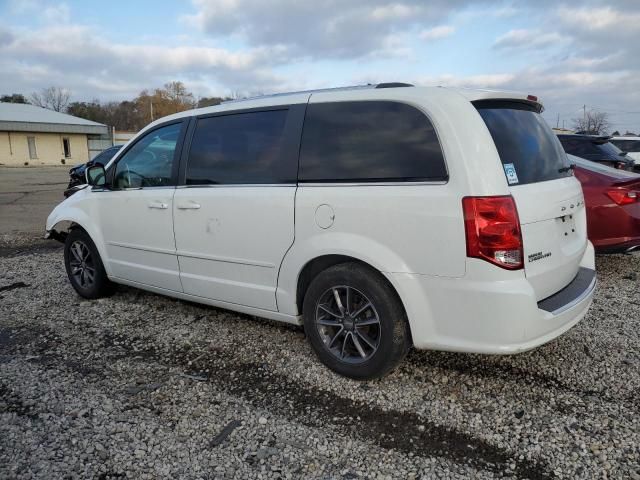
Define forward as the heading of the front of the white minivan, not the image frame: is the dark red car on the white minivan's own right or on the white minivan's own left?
on the white minivan's own right

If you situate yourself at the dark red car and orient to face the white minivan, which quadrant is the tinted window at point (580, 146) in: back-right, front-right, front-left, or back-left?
back-right

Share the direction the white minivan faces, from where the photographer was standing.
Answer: facing away from the viewer and to the left of the viewer

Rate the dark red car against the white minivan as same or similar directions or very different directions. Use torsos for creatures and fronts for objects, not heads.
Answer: same or similar directions

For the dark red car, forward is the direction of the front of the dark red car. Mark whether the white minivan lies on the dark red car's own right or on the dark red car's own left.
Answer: on the dark red car's own left

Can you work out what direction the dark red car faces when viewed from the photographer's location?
facing away from the viewer and to the left of the viewer

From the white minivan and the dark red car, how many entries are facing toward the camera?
0

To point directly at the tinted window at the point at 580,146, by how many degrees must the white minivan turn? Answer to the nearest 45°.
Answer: approximately 90° to its right

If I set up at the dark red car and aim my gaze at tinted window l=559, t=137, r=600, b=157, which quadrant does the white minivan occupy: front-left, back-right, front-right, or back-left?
back-left

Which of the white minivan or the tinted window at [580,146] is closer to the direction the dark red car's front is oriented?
the tinted window
